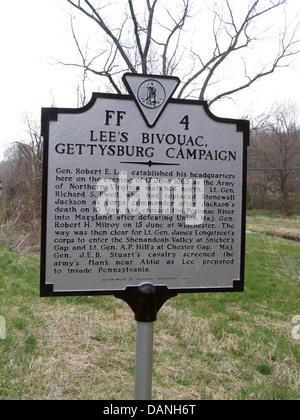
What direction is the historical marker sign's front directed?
toward the camera

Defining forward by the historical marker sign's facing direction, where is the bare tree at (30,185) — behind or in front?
behind
